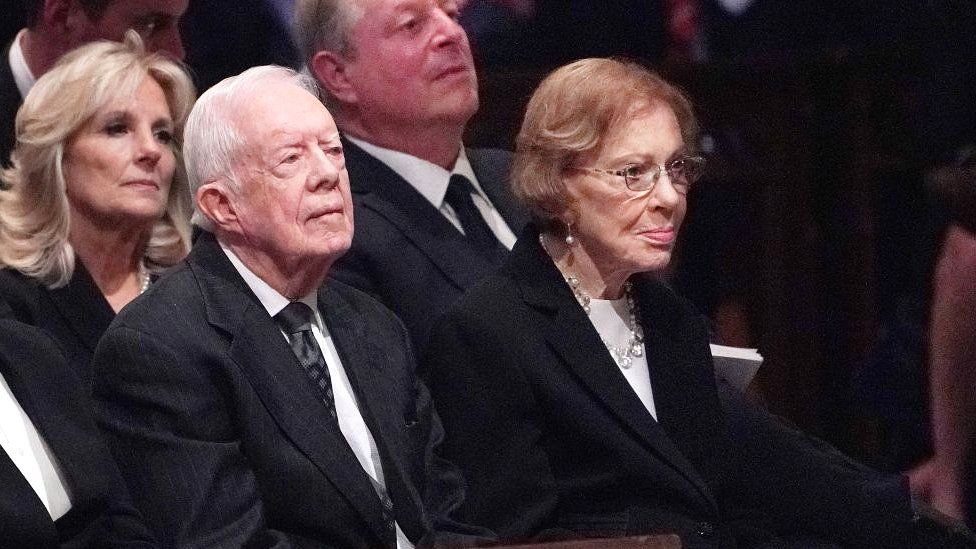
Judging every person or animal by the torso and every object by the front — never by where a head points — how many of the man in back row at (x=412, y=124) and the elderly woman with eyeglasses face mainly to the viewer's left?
0

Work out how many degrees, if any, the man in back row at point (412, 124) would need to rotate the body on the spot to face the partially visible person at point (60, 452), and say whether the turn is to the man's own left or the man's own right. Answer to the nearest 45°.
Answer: approximately 90° to the man's own right

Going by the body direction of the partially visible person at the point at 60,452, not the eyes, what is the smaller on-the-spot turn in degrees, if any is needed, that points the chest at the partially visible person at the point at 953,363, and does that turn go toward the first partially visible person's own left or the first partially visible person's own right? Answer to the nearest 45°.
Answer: approximately 45° to the first partially visible person's own left

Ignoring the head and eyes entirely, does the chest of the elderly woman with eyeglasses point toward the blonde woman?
no

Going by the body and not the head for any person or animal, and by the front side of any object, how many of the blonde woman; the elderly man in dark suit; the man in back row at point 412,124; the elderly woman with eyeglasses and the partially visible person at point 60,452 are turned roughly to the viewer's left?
0

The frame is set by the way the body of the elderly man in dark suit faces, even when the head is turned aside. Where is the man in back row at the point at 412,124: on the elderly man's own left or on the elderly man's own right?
on the elderly man's own left

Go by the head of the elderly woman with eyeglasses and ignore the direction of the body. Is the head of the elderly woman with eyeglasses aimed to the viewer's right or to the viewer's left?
to the viewer's right

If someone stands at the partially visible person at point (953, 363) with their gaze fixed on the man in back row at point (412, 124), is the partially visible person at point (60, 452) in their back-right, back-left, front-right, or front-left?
front-left

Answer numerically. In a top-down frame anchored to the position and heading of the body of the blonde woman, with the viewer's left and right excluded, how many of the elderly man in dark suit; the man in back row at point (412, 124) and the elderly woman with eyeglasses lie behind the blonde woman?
0

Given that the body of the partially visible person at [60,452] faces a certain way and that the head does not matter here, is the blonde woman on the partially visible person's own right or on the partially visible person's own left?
on the partially visible person's own left

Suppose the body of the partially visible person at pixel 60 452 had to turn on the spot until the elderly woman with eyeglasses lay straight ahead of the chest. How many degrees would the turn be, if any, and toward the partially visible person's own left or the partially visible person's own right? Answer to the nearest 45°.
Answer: approximately 45° to the partially visible person's own left

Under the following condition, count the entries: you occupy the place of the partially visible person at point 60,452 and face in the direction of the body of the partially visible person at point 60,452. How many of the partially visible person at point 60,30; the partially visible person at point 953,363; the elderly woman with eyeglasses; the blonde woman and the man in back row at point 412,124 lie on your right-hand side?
0

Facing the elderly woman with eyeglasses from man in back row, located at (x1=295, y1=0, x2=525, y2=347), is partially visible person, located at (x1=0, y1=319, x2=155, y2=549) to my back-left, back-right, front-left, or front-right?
front-right

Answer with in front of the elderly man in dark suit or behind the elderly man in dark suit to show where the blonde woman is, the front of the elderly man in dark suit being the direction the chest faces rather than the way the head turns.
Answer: behind

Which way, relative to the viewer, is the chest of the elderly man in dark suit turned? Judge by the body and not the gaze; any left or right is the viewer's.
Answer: facing the viewer and to the right of the viewer

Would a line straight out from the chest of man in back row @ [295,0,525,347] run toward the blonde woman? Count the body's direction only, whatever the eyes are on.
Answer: no

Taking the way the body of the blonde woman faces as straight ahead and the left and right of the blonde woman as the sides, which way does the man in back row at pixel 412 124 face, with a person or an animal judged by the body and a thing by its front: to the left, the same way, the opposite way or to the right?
the same way

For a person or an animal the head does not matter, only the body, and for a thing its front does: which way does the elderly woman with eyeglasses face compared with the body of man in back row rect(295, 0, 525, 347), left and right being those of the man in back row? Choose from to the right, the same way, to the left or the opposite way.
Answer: the same way

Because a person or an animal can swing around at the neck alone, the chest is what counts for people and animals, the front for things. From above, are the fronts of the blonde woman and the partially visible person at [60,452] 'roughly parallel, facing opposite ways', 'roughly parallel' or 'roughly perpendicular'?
roughly parallel
